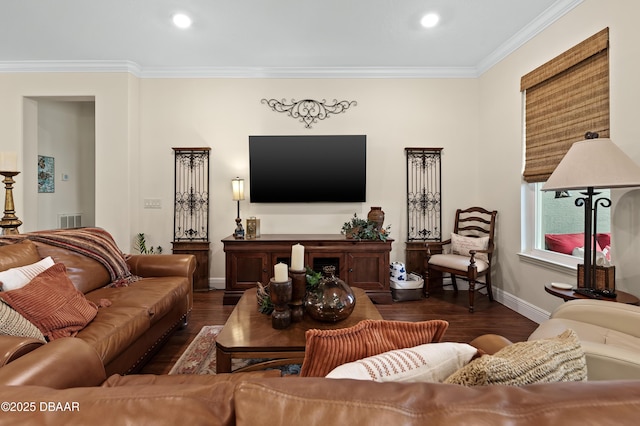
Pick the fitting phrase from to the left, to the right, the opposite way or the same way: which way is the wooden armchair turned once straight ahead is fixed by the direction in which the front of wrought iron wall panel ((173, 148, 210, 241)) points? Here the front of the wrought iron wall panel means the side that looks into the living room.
to the right

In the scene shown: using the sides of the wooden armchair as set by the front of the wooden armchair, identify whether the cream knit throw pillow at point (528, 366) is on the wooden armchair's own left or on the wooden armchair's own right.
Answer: on the wooden armchair's own left

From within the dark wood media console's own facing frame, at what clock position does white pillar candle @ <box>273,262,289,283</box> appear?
The white pillar candle is roughly at 12 o'clock from the dark wood media console.

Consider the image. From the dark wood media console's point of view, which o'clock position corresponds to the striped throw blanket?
The striped throw blanket is roughly at 2 o'clock from the dark wood media console.

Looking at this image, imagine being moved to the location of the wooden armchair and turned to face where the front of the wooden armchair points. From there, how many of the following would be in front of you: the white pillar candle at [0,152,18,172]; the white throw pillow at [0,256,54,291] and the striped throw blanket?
3

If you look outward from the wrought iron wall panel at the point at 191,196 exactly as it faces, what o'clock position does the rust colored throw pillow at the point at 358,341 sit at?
The rust colored throw pillow is roughly at 12 o'clock from the wrought iron wall panel.

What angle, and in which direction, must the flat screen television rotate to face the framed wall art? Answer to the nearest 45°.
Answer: approximately 90° to its right

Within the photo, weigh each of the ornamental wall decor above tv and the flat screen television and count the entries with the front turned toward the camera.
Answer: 2
